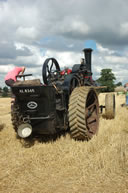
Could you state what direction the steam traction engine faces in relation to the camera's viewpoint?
facing away from the viewer and to the right of the viewer
